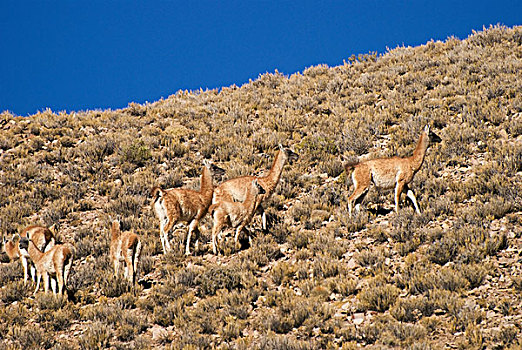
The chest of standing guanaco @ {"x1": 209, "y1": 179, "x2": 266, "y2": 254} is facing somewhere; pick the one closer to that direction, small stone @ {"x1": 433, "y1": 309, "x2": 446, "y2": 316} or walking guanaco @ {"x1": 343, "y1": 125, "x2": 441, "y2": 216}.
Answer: the walking guanaco

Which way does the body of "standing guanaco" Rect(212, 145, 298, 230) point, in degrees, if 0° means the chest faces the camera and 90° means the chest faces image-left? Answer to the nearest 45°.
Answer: approximately 270°

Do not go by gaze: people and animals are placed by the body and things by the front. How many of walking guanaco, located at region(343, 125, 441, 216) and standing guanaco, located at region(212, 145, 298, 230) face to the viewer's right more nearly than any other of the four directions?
2

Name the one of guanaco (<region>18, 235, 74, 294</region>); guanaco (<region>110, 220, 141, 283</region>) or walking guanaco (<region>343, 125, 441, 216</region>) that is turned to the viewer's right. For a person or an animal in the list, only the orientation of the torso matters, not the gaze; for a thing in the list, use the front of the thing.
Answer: the walking guanaco

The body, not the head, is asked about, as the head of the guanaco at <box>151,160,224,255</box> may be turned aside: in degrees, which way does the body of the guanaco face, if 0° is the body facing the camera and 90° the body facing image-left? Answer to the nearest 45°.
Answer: approximately 225°

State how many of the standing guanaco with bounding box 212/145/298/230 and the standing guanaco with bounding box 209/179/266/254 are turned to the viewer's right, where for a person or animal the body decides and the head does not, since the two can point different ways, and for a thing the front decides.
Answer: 2

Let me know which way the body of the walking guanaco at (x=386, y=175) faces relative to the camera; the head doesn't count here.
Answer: to the viewer's right

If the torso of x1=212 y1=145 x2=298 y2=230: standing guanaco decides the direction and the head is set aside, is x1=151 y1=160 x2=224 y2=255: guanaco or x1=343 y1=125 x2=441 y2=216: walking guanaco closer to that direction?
the walking guanaco

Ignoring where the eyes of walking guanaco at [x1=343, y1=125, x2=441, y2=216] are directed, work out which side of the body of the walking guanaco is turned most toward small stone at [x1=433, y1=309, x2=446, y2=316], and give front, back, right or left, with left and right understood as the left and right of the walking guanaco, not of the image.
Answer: right

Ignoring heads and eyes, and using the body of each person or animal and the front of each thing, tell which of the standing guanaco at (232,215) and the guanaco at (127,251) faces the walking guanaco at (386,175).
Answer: the standing guanaco at (232,215)

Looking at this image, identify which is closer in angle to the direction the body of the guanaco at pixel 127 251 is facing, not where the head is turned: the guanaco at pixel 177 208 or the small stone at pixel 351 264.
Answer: the guanaco

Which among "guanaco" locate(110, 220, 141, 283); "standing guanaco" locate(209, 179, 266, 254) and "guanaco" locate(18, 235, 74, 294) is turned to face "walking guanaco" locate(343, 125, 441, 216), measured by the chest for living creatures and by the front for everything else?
"standing guanaco" locate(209, 179, 266, 254)

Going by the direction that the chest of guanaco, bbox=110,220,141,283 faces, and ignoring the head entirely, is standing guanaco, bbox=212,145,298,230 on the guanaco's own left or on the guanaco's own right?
on the guanaco's own right

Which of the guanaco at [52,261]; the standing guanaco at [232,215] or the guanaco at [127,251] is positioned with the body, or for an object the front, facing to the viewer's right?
the standing guanaco
